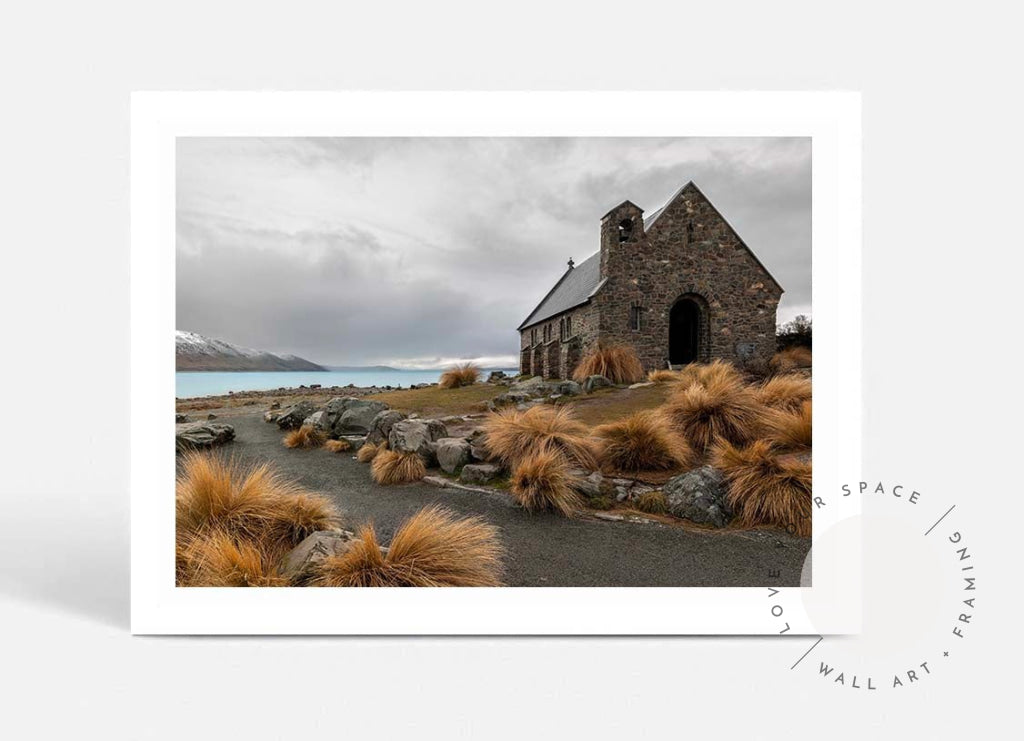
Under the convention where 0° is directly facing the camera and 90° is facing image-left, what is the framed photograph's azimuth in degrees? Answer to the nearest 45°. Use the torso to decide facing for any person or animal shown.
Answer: approximately 0°
